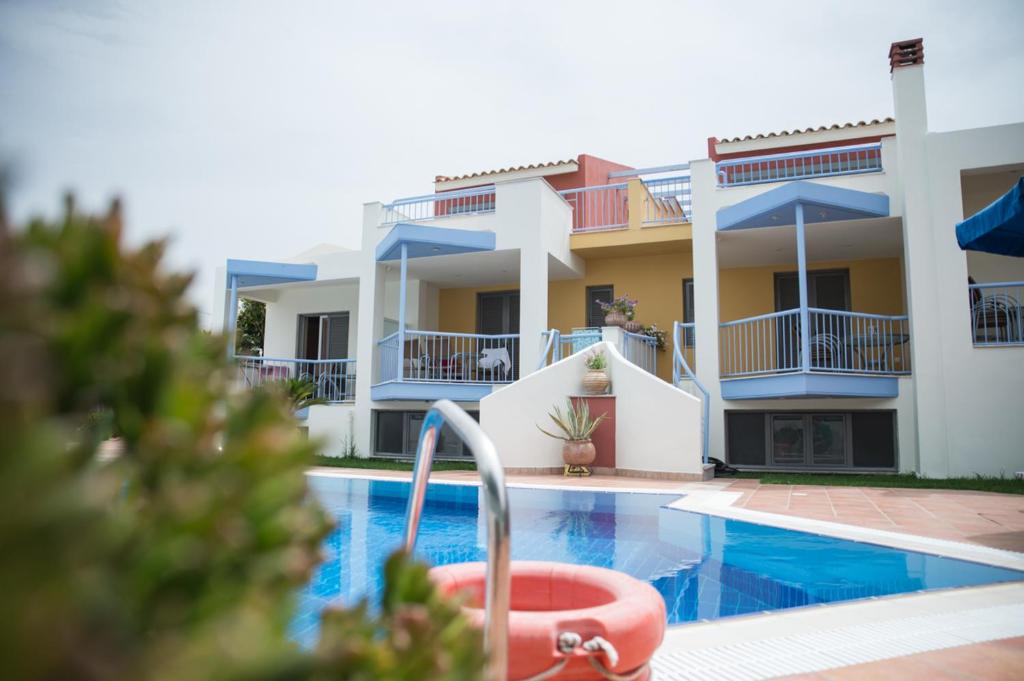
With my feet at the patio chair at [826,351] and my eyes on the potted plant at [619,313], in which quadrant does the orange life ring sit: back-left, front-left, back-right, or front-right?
front-left

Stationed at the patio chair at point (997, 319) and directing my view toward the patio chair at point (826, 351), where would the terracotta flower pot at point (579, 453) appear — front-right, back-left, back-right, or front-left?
front-left

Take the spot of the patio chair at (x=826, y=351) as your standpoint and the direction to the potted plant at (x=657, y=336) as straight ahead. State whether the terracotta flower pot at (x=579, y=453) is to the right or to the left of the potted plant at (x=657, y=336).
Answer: left

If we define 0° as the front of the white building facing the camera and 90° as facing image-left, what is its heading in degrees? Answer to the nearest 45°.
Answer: approximately 45°

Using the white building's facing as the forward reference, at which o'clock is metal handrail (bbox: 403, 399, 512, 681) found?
The metal handrail is roughly at 11 o'clock from the white building.

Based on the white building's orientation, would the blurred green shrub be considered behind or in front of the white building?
in front

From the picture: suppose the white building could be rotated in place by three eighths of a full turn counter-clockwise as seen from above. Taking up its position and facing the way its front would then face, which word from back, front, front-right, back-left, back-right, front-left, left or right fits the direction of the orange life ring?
right
